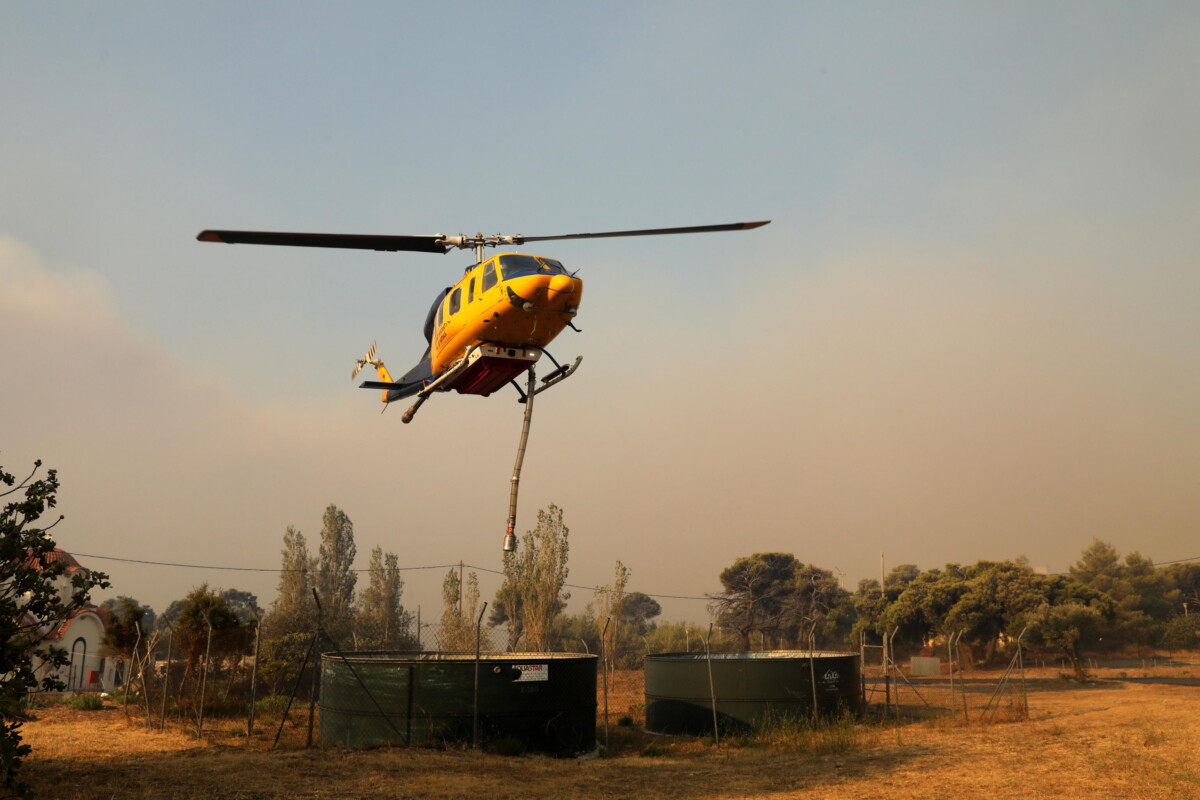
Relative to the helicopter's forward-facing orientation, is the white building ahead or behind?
behind

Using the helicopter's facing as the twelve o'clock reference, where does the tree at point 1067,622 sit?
The tree is roughly at 9 o'clock from the helicopter.

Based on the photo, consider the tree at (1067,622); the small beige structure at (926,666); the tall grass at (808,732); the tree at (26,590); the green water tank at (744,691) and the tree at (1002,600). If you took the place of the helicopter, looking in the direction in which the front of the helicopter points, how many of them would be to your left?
5

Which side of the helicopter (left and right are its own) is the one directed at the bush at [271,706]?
back

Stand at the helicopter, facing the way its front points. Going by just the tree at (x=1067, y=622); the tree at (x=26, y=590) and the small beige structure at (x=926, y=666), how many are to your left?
2

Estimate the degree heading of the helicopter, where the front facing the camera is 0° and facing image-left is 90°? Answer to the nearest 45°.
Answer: approximately 315°

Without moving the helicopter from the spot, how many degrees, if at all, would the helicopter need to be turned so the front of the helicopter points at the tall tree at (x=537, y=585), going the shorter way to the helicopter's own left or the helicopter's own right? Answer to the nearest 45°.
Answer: approximately 135° to the helicopter's own left

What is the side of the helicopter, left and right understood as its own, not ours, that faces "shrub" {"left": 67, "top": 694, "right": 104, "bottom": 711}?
back

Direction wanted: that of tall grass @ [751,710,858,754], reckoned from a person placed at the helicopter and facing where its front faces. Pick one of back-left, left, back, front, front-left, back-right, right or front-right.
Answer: left
